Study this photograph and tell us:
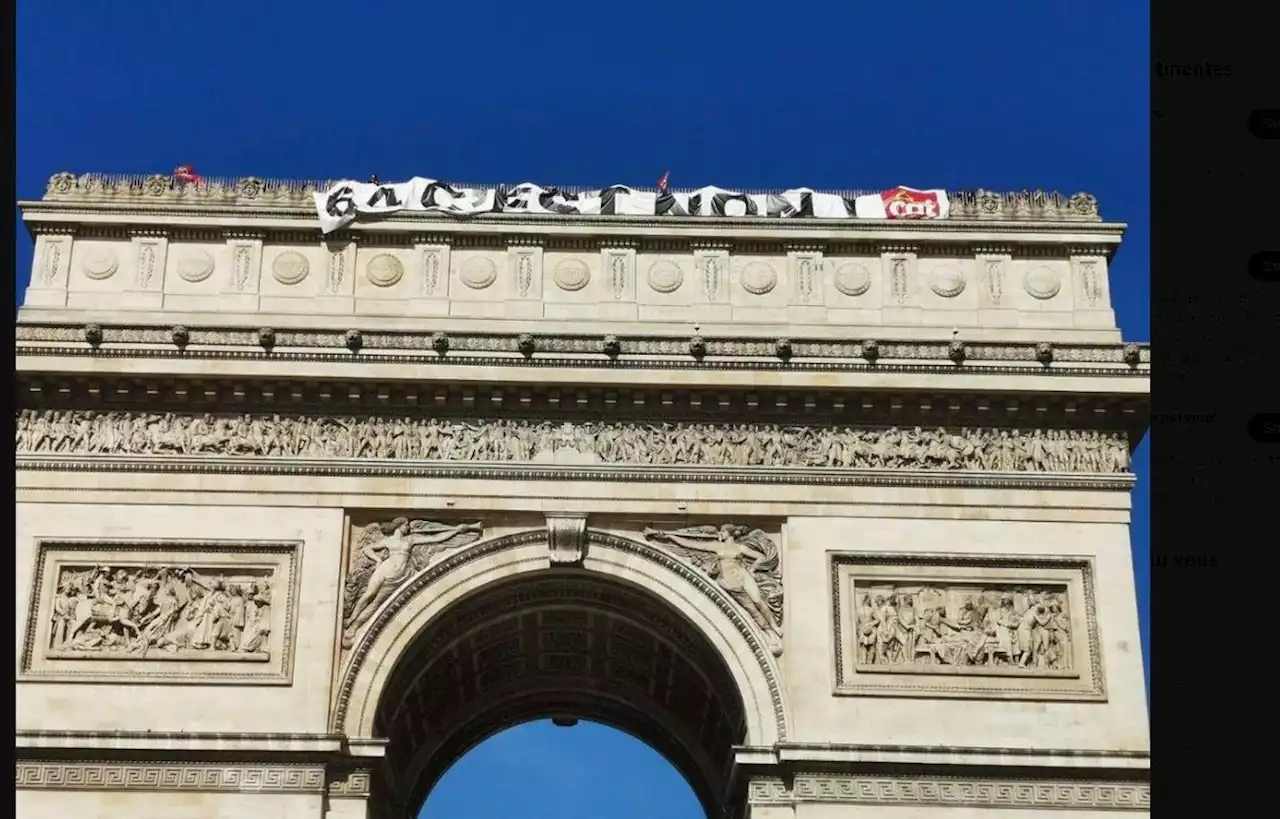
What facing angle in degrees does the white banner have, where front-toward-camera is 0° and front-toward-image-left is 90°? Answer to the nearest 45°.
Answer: approximately 0°
